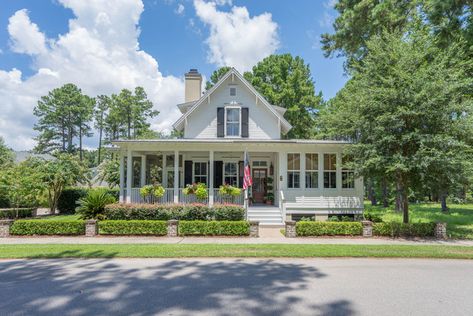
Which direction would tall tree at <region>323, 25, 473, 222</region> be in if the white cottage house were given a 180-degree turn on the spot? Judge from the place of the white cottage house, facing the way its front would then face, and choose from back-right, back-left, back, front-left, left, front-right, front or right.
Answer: back-right

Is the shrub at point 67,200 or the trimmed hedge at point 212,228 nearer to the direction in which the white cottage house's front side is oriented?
the trimmed hedge

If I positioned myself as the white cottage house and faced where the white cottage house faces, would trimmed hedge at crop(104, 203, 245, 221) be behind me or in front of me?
in front

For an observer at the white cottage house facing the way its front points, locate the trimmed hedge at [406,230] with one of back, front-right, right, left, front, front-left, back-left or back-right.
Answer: front-left

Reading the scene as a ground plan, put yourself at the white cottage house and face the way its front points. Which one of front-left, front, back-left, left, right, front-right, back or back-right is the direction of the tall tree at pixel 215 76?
back

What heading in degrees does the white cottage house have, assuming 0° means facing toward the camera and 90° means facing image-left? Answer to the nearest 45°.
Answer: approximately 0°

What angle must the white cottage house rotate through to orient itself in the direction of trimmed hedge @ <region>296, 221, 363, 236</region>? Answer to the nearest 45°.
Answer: approximately 45° to its left

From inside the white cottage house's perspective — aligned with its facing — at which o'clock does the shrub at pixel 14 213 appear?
The shrub is roughly at 3 o'clock from the white cottage house.

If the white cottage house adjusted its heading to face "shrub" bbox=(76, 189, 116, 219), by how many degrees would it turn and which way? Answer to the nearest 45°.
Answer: approximately 45° to its right

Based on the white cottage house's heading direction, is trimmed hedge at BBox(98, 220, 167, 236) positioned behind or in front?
in front

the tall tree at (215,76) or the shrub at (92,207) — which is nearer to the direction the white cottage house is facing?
the shrub
